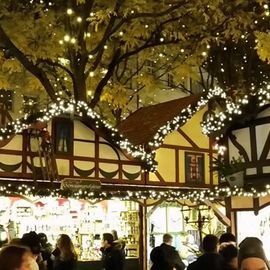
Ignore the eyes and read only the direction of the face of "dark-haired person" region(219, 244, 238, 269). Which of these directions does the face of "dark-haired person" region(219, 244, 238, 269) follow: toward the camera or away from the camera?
away from the camera

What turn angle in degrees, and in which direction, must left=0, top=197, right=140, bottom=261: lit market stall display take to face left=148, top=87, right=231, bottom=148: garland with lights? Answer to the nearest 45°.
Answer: approximately 90° to its left

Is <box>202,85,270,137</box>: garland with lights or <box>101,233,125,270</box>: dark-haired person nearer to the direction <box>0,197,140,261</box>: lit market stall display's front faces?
the dark-haired person

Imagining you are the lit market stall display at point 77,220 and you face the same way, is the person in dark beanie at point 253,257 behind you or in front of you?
in front
